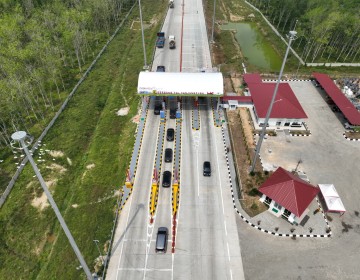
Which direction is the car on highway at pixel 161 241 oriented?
away from the camera
